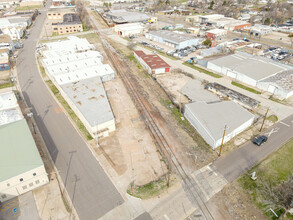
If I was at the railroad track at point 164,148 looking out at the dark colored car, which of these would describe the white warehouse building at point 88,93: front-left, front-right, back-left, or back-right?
back-left

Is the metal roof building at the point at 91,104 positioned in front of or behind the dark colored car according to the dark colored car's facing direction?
in front

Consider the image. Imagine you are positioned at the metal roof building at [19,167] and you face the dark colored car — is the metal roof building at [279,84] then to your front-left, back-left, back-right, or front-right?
front-left

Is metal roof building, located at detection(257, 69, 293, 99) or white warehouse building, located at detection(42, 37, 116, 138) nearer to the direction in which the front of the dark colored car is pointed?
the white warehouse building

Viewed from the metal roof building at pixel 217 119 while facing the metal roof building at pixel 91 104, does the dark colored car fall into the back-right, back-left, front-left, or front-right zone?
back-left

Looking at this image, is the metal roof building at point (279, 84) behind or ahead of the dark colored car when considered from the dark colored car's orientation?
behind

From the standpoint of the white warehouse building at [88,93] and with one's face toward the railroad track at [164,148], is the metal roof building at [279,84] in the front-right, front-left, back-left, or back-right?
front-left

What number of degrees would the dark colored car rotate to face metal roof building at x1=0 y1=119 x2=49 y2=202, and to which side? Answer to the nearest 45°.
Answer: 0° — it already faces it

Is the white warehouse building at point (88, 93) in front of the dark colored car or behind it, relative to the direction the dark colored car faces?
in front
